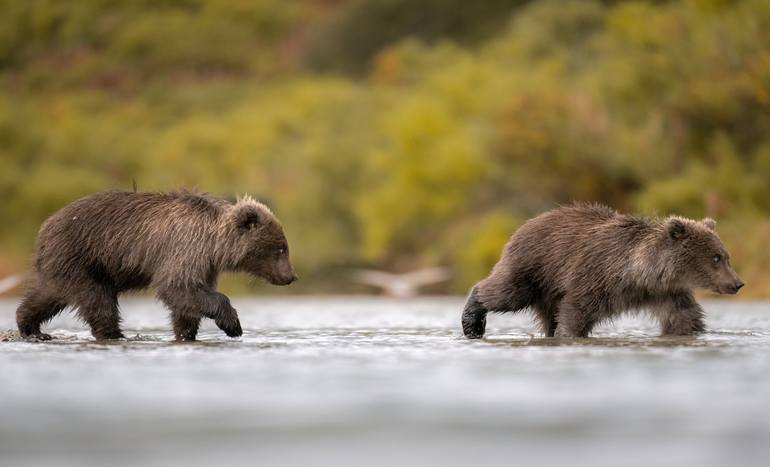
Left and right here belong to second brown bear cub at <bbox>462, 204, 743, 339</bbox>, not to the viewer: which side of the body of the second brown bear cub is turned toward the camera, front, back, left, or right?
right

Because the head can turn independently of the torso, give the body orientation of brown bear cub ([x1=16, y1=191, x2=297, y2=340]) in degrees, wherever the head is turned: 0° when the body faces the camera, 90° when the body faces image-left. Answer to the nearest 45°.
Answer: approximately 270°

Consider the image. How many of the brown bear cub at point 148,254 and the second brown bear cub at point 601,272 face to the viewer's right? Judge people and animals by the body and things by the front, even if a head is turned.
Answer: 2

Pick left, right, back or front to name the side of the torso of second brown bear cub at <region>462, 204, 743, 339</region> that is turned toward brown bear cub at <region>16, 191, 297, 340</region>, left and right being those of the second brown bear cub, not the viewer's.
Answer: back

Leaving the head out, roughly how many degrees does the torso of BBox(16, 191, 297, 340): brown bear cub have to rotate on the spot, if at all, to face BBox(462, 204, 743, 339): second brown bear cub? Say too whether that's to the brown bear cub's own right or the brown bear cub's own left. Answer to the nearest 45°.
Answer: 0° — it already faces it
